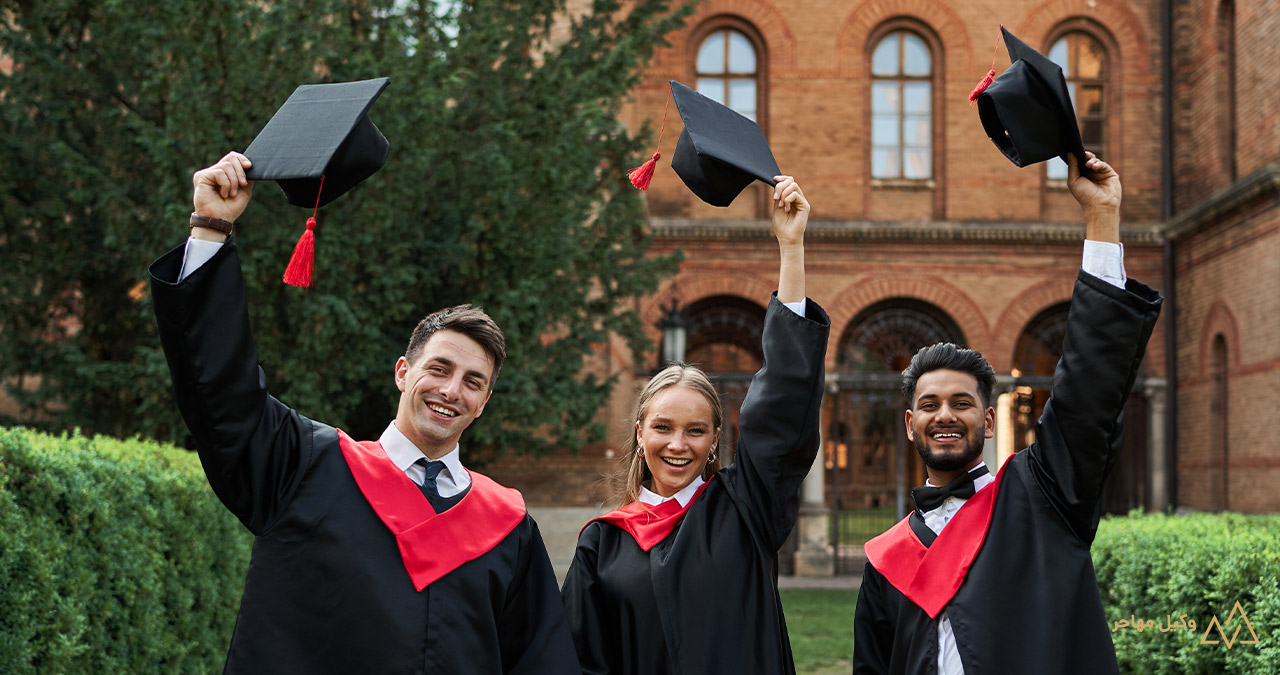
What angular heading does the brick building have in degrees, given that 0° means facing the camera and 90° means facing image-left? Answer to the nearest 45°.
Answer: approximately 0°

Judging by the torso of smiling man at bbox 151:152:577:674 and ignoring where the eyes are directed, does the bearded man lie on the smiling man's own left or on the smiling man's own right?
on the smiling man's own left

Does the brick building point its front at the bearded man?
yes

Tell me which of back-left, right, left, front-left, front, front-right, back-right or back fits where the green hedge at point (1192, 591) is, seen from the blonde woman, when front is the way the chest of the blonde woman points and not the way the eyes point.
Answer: back-left

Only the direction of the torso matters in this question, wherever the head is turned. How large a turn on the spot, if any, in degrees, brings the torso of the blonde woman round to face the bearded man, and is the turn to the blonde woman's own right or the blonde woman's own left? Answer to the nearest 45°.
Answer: approximately 90° to the blonde woman's own left

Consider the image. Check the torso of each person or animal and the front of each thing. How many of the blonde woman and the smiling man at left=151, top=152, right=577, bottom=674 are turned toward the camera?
2

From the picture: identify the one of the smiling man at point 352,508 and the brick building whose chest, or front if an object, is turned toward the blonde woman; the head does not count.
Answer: the brick building

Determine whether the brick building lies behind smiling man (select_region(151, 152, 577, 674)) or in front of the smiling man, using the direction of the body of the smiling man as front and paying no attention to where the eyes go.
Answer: behind

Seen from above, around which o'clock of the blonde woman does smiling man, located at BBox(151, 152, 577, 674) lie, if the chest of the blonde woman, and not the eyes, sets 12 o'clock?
The smiling man is roughly at 2 o'clock from the blonde woman.
